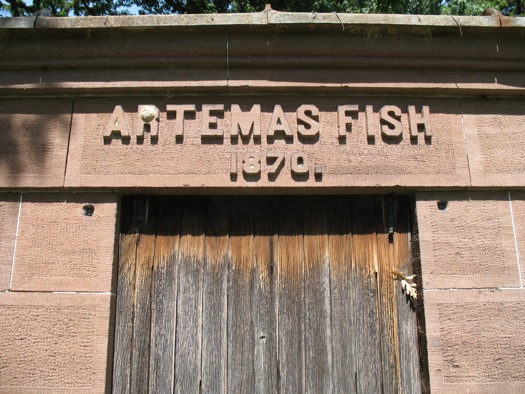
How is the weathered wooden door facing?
toward the camera

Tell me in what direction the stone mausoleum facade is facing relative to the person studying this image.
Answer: facing the viewer
